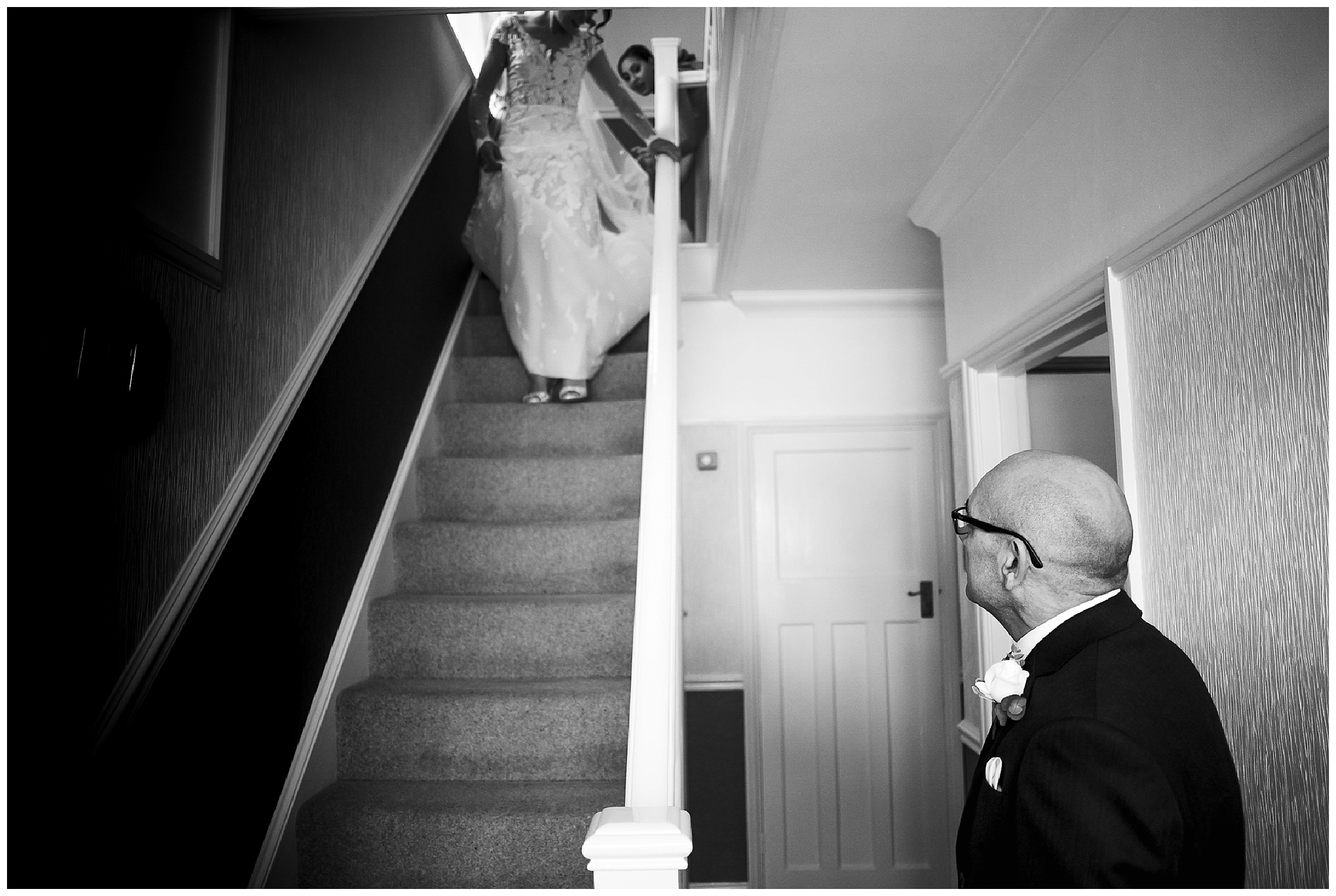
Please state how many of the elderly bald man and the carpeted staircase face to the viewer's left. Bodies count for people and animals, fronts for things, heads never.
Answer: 1

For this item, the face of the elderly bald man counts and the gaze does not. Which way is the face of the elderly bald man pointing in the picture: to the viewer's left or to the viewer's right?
to the viewer's left

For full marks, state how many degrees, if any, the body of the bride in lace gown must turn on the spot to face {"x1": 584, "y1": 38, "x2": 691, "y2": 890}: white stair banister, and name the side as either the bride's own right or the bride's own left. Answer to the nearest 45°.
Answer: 0° — they already face it

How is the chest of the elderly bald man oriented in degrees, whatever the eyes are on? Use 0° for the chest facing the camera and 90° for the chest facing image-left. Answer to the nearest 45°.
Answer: approximately 90°

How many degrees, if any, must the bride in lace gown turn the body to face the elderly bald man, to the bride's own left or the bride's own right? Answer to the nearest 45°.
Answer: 0° — they already face them

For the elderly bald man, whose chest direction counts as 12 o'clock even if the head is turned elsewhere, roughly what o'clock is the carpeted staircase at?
The carpeted staircase is roughly at 1 o'clock from the elderly bald man.

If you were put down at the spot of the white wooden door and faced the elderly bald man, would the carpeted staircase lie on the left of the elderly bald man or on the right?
right

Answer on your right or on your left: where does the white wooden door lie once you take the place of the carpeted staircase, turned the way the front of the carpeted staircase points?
on your left

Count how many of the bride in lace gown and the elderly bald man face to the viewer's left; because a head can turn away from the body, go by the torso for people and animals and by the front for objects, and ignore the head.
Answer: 1

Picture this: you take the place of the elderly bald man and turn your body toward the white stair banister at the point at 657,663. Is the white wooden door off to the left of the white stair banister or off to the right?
right
